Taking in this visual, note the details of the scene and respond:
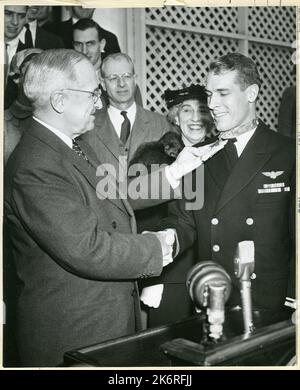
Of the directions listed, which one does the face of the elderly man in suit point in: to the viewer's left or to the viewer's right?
to the viewer's right

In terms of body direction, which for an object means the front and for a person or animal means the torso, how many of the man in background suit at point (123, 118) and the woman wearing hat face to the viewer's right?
0

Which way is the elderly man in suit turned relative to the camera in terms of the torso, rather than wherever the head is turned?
to the viewer's right

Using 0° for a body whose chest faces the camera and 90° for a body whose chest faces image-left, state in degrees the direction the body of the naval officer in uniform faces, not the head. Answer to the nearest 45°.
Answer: approximately 45°

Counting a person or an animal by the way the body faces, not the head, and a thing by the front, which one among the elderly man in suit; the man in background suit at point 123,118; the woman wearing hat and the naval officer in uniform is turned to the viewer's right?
the elderly man in suit

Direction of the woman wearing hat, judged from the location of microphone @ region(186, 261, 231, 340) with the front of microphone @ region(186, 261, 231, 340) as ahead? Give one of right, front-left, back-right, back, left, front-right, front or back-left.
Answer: front-right
